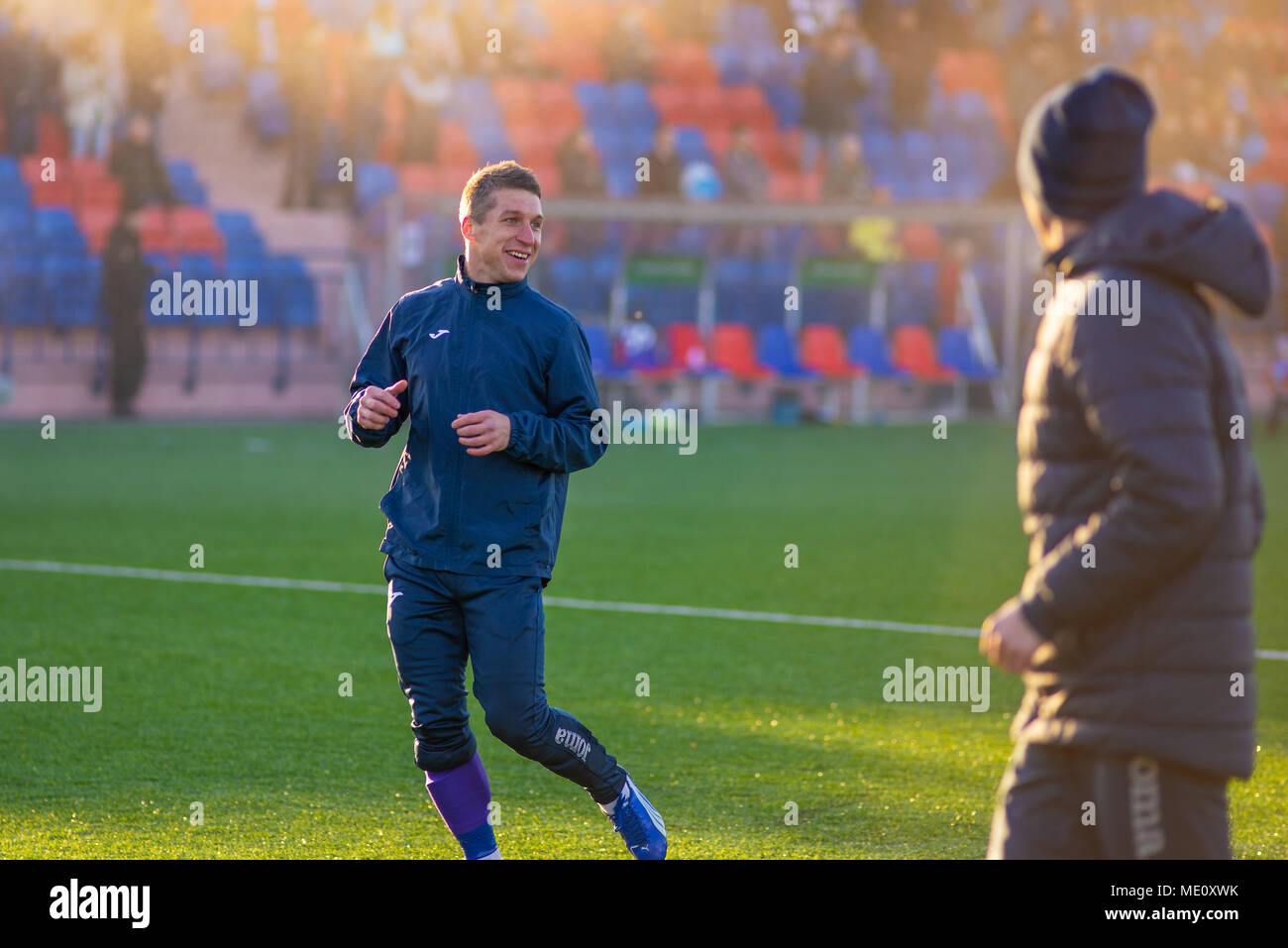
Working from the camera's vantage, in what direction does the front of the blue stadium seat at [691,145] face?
facing the viewer and to the right of the viewer

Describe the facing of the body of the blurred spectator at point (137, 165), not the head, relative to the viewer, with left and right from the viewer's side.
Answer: facing the viewer

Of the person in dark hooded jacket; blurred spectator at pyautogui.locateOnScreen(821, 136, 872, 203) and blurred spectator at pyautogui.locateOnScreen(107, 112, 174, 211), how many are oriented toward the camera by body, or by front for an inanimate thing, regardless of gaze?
2

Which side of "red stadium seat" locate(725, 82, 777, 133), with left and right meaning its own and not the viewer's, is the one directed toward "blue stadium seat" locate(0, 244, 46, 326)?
right

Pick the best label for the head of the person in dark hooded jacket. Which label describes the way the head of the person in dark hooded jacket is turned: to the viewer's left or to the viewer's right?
to the viewer's left

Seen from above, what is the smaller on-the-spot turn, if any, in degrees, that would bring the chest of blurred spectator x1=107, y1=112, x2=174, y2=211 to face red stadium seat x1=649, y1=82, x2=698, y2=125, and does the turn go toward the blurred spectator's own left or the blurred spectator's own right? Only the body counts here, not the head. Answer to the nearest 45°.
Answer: approximately 135° to the blurred spectator's own left

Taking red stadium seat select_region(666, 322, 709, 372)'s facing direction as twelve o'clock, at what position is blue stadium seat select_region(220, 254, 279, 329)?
The blue stadium seat is roughly at 4 o'clock from the red stadium seat.

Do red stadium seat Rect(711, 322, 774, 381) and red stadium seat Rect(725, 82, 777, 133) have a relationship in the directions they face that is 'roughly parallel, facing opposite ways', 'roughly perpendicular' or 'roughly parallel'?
roughly parallel

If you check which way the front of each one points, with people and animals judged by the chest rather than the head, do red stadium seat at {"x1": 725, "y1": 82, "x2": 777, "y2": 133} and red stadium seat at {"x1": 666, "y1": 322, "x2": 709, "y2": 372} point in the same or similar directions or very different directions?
same or similar directions

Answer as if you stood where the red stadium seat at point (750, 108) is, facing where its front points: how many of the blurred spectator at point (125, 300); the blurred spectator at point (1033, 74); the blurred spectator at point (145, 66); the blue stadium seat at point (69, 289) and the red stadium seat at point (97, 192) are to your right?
4

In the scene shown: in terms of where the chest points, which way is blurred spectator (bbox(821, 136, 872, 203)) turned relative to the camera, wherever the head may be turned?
toward the camera

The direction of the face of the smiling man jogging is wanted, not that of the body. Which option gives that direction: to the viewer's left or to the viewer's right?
to the viewer's right

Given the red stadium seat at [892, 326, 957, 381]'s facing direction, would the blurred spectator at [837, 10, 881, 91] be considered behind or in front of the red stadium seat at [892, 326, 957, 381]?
behind

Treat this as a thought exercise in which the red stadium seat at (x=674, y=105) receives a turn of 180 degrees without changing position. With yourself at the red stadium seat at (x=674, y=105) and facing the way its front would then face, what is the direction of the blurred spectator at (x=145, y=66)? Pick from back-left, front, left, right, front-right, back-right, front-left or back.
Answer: left
